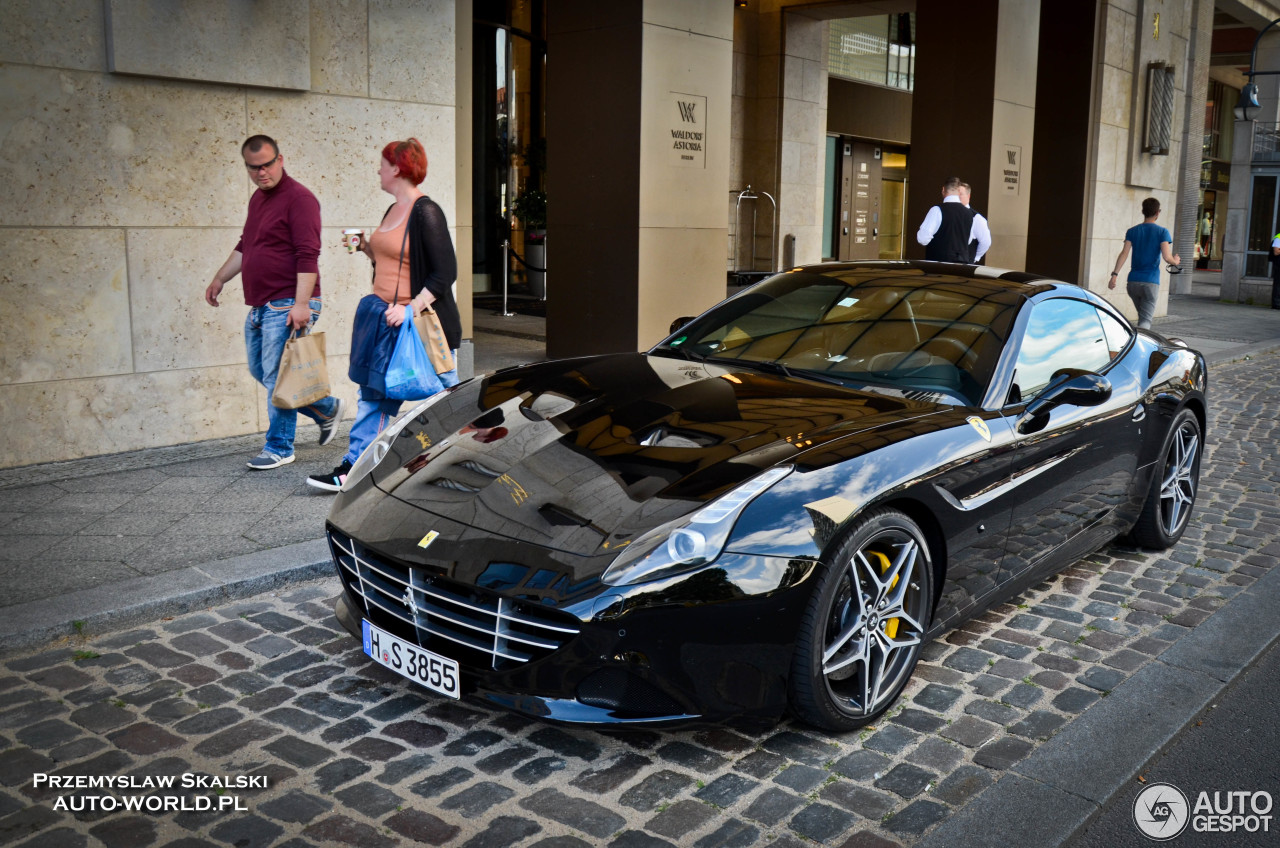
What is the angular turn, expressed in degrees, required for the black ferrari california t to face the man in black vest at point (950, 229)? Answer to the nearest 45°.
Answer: approximately 135° to its right

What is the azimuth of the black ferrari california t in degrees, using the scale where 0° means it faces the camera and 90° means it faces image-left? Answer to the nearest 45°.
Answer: approximately 45°

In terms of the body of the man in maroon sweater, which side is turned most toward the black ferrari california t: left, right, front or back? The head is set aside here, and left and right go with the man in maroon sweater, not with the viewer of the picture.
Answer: left

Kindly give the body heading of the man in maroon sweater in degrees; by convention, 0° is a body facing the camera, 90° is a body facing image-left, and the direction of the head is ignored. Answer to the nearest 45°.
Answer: approximately 45°

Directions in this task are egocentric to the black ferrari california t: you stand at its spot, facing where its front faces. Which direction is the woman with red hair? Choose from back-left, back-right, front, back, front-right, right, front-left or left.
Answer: right

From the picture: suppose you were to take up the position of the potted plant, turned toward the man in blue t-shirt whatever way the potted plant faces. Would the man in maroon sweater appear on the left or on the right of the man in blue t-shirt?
right

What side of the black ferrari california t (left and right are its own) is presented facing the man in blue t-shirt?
back

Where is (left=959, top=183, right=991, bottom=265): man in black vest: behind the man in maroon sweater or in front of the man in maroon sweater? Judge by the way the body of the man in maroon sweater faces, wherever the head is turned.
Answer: behind

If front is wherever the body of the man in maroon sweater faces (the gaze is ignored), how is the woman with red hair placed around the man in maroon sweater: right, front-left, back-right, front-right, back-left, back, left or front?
left

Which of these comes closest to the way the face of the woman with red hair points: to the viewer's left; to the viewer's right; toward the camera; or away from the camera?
to the viewer's left
